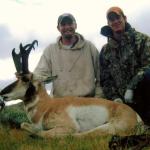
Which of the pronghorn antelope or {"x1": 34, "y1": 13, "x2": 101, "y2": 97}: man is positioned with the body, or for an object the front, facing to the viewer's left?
the pronghorn antelope

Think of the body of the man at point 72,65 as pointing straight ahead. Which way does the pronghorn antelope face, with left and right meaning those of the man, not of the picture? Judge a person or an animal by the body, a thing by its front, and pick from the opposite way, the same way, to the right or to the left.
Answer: to the right

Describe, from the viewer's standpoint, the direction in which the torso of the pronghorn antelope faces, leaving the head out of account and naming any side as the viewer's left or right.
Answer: facing to the left of the viewer

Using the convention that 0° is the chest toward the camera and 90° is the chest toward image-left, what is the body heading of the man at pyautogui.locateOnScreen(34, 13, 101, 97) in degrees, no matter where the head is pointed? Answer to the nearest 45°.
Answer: approximately 0°

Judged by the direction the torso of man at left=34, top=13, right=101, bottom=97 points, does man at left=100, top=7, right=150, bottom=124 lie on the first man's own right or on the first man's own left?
on the first man's own left

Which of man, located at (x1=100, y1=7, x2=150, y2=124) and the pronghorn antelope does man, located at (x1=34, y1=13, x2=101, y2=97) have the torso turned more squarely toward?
the pronghorn antelope

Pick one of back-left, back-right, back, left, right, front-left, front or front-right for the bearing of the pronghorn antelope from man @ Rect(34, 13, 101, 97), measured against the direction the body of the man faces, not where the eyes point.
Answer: front

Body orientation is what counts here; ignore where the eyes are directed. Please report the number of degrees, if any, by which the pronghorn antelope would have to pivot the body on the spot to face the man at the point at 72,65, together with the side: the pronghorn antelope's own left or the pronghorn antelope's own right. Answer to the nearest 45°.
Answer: approximately 90° to the pronghorn antelope's own right

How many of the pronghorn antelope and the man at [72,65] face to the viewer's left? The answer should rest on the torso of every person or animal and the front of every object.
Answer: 1

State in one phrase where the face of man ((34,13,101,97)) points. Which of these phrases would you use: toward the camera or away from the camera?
toward the camera

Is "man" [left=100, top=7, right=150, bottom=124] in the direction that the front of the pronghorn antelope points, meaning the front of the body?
no
